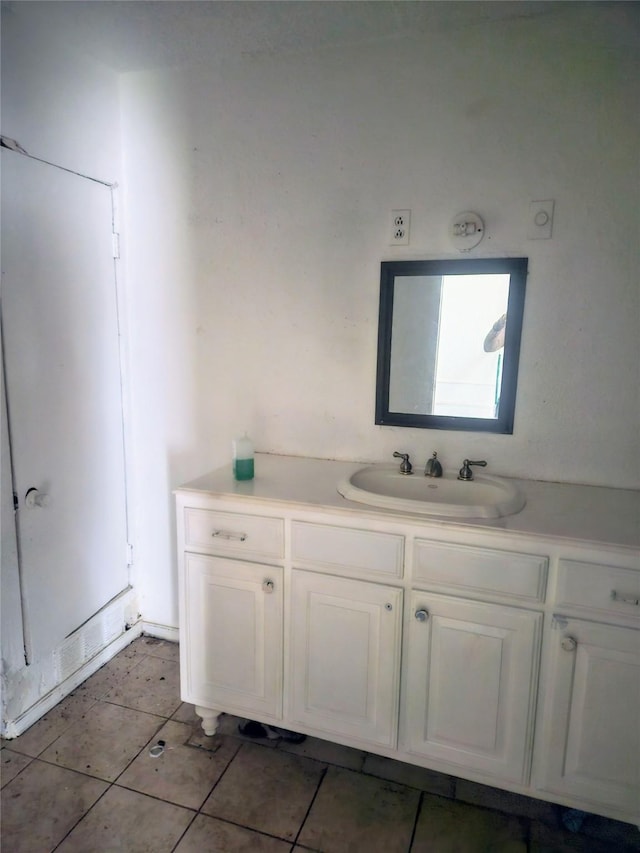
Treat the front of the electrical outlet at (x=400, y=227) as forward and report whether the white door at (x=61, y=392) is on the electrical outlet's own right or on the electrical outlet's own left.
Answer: on the electrical outlet's own right

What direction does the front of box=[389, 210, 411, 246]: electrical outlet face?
toward the camera
